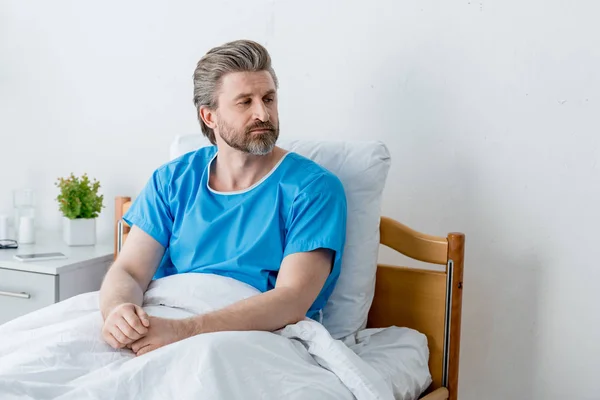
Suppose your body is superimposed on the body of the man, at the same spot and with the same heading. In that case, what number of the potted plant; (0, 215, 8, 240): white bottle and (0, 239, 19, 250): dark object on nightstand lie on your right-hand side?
3

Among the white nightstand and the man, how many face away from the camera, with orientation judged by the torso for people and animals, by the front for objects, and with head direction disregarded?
0

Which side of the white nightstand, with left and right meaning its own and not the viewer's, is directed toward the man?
left

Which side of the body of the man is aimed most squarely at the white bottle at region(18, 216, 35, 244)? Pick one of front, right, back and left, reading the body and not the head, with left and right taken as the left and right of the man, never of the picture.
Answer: right

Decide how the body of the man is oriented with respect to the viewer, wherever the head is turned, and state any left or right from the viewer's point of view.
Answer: facing the viewer and to the left of the viewer

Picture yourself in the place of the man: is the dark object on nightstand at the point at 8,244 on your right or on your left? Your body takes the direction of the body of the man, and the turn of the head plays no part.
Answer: on your right

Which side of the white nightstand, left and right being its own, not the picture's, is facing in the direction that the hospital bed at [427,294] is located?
left

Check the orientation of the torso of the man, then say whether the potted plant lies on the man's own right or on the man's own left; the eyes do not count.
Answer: on the man's own right

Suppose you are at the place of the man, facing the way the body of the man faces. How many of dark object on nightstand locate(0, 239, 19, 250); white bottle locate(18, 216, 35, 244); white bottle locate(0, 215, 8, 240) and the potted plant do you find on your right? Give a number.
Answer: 4

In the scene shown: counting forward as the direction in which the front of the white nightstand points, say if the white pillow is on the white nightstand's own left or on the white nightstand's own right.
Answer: on the white nightstand's own left
